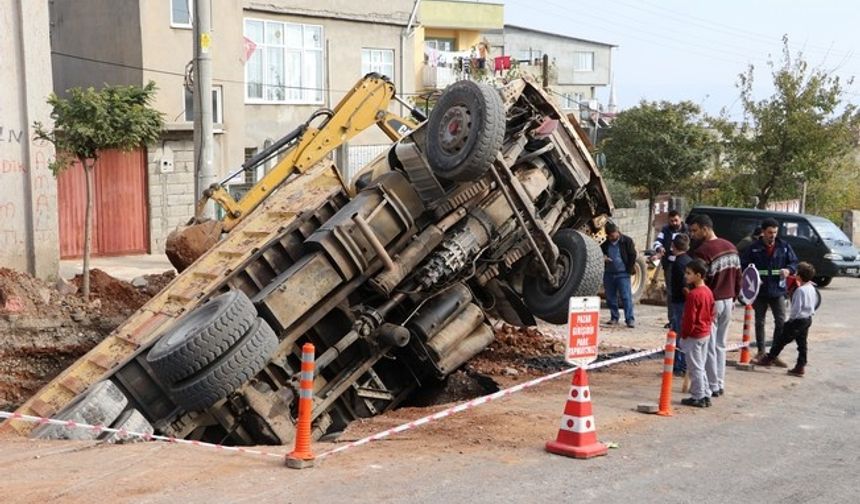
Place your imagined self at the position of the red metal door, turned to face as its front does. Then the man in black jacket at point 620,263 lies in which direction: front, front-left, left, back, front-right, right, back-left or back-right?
front-left

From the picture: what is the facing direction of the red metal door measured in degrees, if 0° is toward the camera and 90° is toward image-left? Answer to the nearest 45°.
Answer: approximately 0°

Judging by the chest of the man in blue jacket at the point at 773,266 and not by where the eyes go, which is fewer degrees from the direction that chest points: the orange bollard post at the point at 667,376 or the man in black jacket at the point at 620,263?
the orange bollard post

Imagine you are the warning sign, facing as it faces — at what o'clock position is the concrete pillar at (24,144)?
The concrete pillar is roughly at 4 o'clock from the warning sign.

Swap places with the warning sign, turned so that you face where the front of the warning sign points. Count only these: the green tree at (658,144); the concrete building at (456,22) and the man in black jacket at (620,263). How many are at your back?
3

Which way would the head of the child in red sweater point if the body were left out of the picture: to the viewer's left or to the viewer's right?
to the viewer's left

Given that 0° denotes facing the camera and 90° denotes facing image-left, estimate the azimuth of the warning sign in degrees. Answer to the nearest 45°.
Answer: approximately 0°

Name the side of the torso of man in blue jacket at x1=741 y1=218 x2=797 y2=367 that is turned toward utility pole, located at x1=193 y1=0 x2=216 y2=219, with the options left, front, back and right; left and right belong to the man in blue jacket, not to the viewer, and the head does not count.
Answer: right

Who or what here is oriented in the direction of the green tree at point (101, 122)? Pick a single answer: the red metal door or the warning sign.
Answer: the red metal door

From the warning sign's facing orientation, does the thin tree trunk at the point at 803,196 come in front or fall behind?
behind

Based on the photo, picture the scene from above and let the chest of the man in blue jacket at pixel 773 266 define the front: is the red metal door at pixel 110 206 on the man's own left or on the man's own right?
on the man's own right

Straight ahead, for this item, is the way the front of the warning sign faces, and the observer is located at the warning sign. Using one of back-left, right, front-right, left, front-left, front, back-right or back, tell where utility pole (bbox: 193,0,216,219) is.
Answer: back-right

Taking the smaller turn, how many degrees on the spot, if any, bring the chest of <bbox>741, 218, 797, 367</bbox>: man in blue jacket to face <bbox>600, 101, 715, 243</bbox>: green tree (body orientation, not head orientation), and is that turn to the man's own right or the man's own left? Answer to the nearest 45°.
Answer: approximately 180°
